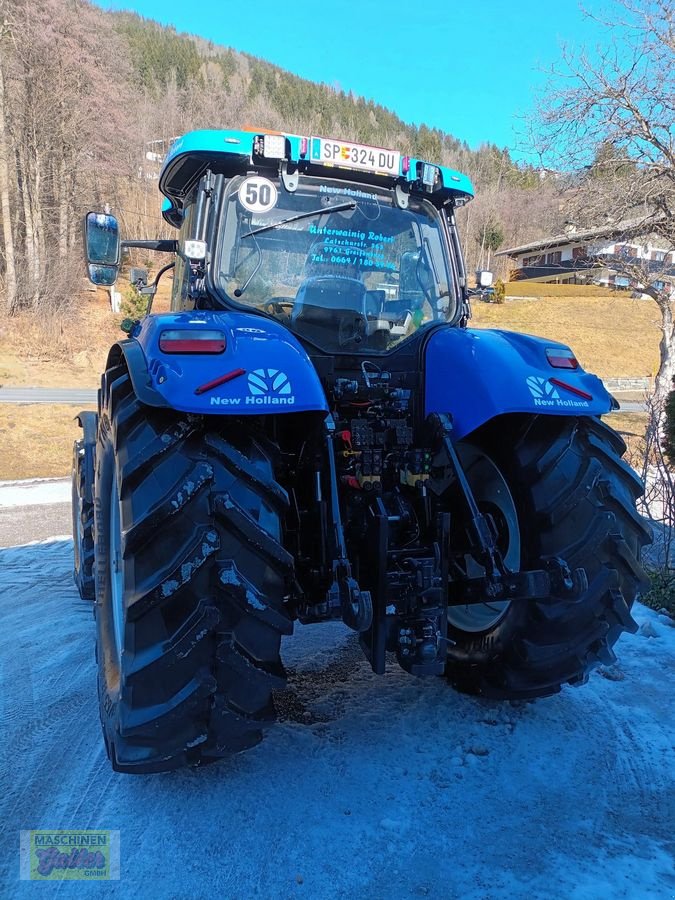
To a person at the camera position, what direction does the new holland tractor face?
facing away from the viewer and to the left of the viewer

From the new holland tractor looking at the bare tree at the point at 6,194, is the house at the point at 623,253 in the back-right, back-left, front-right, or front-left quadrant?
front-right

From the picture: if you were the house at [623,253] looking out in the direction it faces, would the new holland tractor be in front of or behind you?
in front

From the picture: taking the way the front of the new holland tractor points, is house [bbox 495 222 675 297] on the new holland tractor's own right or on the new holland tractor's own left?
on the new holland tractor's own right

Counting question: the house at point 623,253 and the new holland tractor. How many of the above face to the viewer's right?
0

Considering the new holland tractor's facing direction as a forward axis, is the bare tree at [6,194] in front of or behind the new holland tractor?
in front

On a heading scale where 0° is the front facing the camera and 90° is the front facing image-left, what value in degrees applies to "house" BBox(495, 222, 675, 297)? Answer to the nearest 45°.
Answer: approximately 45°
